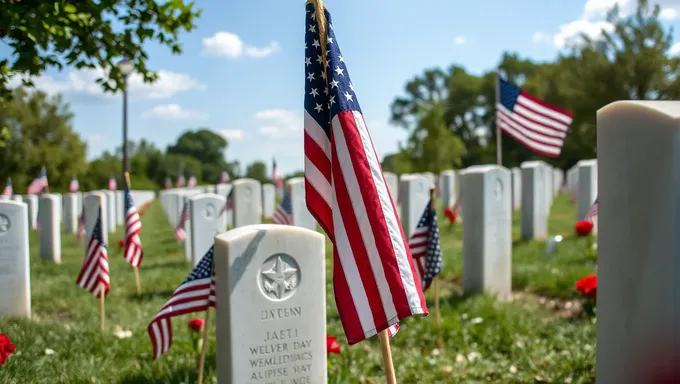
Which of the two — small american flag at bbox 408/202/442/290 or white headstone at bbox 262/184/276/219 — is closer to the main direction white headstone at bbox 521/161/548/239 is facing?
the small american flag

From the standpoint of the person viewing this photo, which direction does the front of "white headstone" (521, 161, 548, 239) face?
facing the viewer and to the right of the viewer

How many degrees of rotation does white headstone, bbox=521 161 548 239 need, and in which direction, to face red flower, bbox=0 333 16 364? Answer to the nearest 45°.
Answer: approximately 45° to its right

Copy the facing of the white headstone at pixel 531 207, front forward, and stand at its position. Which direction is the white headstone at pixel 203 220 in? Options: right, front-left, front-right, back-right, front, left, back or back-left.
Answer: right

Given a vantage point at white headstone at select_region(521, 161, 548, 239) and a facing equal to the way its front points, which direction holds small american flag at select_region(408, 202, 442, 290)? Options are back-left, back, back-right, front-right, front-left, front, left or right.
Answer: front-right

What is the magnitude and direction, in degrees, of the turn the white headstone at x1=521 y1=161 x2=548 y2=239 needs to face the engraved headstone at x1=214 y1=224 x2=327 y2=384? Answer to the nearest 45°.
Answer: approximately 45° to its right

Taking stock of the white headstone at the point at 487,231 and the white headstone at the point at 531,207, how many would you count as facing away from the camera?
0

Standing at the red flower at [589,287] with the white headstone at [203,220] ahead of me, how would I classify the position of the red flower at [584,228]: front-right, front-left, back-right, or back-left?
front-right

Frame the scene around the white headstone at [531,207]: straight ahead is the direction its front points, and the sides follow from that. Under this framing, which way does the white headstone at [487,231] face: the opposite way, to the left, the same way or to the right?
the same way

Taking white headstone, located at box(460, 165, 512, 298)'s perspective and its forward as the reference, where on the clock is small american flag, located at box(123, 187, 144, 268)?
The small american flag is roughly at 4 o'clock from the white headstone.

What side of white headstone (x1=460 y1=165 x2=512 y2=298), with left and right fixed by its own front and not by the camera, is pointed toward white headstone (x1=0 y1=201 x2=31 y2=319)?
right

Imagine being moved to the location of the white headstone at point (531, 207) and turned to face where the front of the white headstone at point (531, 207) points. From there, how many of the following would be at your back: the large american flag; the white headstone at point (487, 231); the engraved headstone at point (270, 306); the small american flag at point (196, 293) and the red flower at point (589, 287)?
0

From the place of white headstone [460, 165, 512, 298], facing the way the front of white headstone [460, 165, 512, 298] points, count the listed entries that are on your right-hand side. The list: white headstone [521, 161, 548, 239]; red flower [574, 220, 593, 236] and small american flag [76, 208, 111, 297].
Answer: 1

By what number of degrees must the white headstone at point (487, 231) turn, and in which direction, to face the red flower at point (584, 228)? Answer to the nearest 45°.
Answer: approximately 90° to its left
